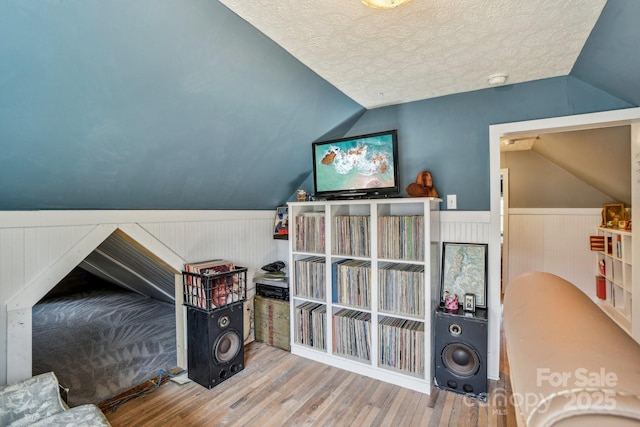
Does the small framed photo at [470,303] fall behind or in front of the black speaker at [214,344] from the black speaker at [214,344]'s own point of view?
in front

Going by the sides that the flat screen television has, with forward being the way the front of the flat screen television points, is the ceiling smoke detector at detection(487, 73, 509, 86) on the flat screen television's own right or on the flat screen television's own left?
on the flat screen television's own left

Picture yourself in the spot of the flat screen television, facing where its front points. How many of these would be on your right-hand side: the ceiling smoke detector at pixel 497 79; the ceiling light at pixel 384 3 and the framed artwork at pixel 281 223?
1

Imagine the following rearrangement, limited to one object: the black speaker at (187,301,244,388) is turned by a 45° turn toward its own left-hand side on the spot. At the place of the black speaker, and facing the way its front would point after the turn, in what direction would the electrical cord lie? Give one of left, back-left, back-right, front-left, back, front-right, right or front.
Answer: back

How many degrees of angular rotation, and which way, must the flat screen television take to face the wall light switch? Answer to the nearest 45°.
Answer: approximately 135° to its left

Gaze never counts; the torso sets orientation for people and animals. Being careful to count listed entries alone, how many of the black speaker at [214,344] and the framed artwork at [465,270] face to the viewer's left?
0

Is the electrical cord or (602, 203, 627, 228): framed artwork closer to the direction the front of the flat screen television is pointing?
the electrical cord

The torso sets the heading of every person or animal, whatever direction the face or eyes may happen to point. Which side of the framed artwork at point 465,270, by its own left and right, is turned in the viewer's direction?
front

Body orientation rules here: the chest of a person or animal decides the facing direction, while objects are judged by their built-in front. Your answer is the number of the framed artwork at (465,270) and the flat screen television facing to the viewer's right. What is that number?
0

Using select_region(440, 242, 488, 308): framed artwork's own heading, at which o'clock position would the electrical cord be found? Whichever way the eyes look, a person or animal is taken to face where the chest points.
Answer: The electrical cord is roughly at 2 o'clock from the framed artwork.

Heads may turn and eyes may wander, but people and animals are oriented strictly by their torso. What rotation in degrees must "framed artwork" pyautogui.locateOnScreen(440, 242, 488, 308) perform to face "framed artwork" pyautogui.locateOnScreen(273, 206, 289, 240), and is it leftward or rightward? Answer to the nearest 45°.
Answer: approximately 90° to its right

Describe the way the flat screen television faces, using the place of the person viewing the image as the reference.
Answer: facing the viewer and to the left of the viewer

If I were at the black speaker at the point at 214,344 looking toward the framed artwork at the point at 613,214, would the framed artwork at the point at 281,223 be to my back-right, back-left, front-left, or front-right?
front-left

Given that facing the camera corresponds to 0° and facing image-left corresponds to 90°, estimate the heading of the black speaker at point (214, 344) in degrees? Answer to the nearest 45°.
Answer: approximately 315°

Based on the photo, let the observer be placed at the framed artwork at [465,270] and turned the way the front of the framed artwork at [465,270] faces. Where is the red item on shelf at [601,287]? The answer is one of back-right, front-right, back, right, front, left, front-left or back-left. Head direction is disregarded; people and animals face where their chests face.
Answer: back-left
